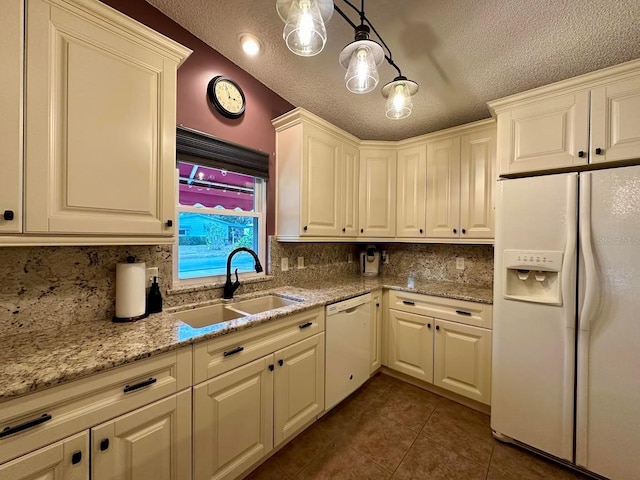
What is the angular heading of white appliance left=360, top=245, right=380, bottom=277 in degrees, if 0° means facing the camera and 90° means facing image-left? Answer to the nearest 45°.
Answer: approximately 0°

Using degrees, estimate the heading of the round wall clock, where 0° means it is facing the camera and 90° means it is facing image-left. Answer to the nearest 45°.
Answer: approximately 315°

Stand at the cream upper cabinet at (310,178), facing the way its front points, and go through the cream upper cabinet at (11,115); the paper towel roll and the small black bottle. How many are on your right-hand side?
3

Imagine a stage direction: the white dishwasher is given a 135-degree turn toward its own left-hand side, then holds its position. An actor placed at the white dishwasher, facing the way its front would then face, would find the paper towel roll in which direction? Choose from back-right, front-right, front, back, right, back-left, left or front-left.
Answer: back-left

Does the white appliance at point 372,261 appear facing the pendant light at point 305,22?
yes

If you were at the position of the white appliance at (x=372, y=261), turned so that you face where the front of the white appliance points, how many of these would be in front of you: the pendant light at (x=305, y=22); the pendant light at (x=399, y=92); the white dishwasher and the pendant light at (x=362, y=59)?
4

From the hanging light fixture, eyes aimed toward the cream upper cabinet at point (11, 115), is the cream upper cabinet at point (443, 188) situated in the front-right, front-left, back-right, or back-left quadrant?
back-right

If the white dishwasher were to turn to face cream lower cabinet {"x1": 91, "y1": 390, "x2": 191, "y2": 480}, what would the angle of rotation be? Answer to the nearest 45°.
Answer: approximately 90° to its right

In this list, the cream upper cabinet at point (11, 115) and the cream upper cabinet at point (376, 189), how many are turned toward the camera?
2

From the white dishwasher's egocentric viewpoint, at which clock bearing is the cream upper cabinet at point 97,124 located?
The cream upper cabinet is roughly at 3 o'clock from the white dishwasher.

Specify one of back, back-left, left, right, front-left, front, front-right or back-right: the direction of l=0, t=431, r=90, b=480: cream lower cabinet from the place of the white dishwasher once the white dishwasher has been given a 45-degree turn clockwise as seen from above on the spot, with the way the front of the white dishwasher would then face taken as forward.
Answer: front-right
